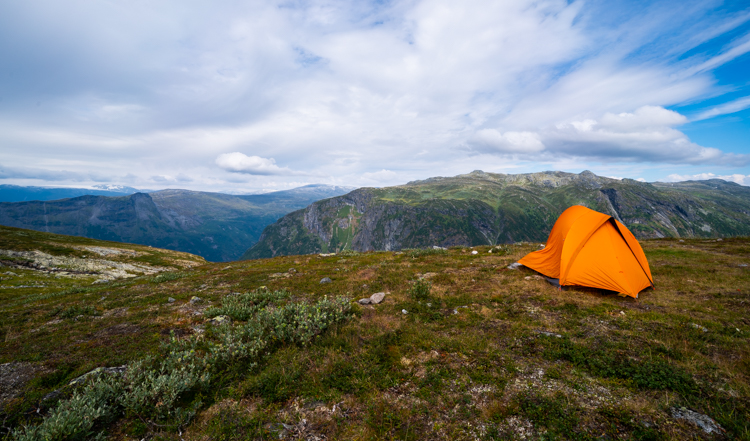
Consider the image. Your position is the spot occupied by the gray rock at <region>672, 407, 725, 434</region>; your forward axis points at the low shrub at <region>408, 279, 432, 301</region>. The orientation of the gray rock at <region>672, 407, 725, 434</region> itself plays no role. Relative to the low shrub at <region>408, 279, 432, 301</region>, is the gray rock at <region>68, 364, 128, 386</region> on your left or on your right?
left

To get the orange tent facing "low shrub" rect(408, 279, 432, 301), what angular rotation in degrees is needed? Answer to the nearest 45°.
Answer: approximately 90° to its right

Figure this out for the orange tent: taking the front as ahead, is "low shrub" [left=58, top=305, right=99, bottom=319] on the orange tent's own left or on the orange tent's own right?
on the orange tent's own right

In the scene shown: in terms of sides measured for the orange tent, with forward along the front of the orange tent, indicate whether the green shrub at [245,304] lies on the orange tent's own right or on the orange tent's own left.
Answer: on the orange tent's own right
